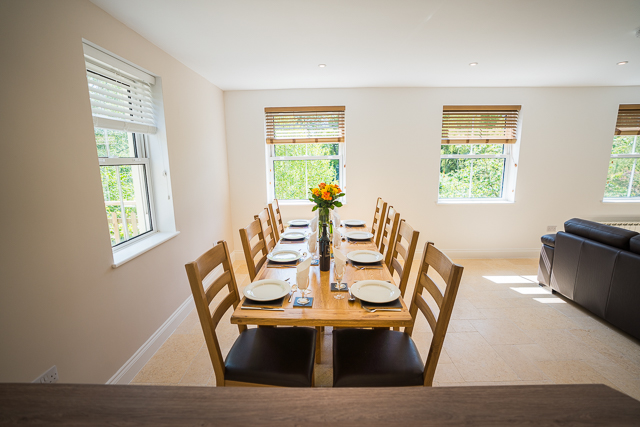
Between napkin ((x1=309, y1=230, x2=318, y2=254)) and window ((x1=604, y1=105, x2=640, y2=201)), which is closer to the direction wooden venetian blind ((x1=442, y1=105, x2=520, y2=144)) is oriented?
the napkin

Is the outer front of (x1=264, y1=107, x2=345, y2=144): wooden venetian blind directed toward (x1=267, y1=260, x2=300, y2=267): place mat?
yes

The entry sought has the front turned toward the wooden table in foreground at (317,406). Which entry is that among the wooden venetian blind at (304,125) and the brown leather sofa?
the wooden venetian blind

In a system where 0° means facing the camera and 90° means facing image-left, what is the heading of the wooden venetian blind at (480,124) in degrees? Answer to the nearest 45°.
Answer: approximately 0°

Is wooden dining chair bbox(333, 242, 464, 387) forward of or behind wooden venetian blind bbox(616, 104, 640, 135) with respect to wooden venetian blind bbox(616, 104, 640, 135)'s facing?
forward

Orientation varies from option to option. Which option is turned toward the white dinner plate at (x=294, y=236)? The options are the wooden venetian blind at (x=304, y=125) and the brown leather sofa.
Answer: the wooden venetian blind

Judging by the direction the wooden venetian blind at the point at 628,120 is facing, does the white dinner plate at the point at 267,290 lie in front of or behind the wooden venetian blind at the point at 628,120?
in front
